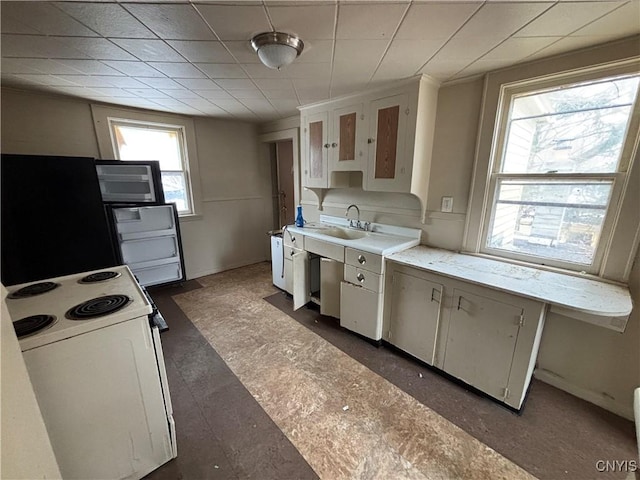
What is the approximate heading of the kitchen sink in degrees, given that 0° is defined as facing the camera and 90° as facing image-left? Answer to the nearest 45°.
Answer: approximately 45°

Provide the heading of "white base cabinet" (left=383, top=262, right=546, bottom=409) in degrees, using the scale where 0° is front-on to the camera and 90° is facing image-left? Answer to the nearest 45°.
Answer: approximately 45°

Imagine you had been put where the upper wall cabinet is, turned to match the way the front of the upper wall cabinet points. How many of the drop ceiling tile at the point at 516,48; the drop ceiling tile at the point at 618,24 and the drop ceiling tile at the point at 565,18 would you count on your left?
3

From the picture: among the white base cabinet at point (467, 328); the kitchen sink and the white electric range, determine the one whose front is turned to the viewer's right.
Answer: the white electric range

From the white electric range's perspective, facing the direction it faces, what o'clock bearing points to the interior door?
The interior door is roughly at 11 o'clock from the white electric range.

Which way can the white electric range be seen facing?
to the viewer's right

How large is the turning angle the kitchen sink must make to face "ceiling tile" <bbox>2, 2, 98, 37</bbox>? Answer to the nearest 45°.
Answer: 0° — it already faces it
